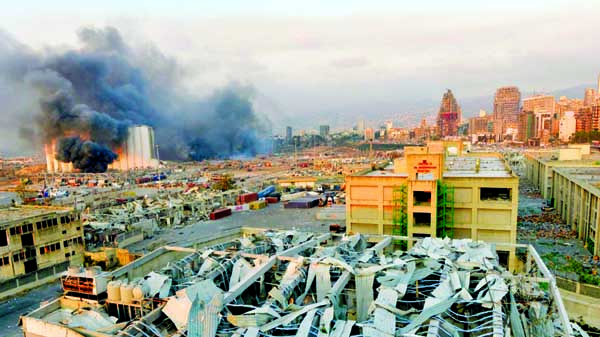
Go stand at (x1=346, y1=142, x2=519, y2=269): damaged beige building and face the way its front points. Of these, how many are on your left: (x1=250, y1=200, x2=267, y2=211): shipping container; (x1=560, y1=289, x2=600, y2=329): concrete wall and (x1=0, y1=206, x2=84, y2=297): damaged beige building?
1

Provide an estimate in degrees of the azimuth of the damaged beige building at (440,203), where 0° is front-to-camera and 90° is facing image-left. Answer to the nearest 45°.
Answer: approximately 0°

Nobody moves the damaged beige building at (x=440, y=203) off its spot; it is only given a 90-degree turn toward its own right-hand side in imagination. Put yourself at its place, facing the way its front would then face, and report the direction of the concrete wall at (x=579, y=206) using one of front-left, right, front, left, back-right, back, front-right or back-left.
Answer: back-right

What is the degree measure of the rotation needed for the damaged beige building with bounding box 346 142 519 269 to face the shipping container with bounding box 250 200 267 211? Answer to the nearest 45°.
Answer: approximately 135° to its right

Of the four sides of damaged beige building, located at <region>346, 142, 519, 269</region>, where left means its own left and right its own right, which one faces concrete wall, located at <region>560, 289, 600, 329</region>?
front

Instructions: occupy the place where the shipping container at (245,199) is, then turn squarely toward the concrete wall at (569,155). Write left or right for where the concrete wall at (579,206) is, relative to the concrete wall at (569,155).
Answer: right

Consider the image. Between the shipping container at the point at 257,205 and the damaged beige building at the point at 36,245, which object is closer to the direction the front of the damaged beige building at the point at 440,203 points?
the damaged beige building

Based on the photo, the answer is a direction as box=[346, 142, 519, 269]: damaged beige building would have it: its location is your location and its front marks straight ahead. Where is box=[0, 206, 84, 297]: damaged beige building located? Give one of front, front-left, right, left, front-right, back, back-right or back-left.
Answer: right

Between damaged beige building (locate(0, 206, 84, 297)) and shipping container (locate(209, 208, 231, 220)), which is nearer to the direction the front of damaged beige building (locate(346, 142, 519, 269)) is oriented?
the damaged beige building

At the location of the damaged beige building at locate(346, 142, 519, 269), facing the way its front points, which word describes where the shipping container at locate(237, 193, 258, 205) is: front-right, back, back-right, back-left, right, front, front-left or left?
back-right
